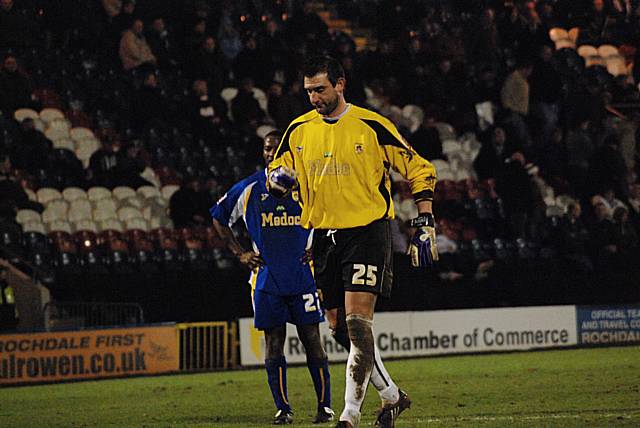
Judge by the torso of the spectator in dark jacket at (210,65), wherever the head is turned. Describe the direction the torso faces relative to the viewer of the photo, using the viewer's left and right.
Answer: facing the viewer

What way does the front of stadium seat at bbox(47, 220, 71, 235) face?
toward the camera

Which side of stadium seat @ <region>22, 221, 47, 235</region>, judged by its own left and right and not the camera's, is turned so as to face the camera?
front

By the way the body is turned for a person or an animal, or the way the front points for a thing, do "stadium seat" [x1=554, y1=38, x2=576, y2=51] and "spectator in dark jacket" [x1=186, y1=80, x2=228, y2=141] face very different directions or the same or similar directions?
same or similar directions

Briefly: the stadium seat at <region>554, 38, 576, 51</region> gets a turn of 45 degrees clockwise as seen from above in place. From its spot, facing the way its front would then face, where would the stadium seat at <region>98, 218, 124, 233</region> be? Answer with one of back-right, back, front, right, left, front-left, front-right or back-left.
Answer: front

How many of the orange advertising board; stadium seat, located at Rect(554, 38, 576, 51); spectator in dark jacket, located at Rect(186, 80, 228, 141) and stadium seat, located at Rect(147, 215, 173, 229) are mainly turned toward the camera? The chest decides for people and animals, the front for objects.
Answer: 4

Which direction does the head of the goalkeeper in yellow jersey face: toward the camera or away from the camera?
toward the camera

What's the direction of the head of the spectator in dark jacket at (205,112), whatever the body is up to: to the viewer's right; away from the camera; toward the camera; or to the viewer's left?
toward the camera

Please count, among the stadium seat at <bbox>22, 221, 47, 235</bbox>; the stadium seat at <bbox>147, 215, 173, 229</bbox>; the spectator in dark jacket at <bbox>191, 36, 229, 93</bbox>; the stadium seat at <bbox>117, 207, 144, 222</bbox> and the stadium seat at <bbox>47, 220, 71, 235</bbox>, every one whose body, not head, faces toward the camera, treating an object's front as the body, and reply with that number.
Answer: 5

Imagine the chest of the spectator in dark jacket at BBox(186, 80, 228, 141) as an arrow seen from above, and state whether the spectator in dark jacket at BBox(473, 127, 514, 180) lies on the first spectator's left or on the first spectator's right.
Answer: on the first spectator's left

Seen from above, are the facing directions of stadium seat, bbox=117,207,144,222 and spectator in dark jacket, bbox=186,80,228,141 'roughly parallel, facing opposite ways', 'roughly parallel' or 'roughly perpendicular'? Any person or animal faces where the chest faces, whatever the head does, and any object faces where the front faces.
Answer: roughly parallel

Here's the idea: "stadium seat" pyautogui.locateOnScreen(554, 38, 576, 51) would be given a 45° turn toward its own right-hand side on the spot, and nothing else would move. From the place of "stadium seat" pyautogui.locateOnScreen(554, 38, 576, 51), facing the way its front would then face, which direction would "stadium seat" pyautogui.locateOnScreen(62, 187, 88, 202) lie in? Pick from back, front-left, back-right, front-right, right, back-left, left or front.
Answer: front

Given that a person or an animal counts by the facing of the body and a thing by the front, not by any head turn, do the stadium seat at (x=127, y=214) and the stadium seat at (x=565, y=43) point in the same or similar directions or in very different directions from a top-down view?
same or similar directions

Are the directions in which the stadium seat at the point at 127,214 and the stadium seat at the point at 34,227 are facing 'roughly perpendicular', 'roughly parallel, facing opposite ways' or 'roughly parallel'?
roughly parallel

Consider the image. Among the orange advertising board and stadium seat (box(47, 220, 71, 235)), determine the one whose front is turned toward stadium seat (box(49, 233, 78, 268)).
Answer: stadium seat (box(47, 220, 71, 235))

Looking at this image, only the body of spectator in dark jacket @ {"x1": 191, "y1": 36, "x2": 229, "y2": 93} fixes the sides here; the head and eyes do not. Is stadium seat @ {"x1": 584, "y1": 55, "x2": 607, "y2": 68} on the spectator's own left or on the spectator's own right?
on the spectator's own left

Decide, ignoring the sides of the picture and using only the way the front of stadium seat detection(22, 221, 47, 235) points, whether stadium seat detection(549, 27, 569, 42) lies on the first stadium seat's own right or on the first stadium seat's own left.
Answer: on the first stadium seat's own left
